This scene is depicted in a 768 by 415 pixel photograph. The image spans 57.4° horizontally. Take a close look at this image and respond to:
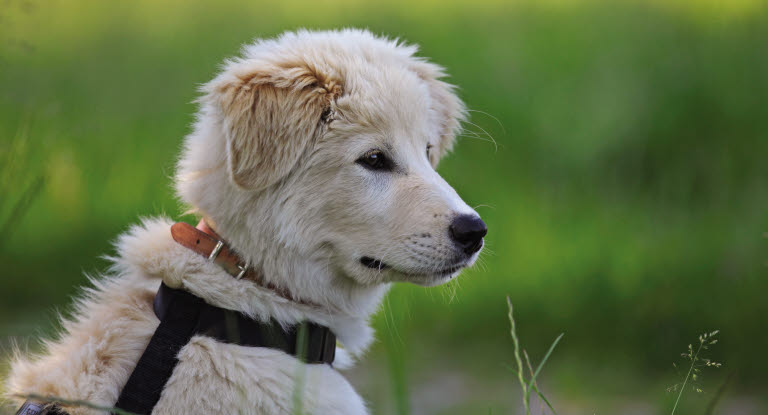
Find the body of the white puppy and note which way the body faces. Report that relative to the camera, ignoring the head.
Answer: to the viewer's right
